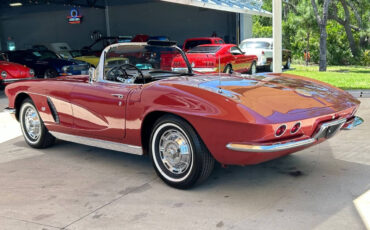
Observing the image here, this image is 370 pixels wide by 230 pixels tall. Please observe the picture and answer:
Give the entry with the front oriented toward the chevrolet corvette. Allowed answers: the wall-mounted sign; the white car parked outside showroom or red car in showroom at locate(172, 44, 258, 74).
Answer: the wall-mounted sign

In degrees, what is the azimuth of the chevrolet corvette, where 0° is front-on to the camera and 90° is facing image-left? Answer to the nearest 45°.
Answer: approximately 135°

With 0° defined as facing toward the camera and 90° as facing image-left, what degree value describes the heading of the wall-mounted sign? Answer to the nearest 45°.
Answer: approximately 0°

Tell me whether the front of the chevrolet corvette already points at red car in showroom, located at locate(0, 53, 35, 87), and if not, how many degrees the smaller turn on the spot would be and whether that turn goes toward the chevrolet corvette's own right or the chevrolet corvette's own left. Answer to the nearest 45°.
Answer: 0° — it already faces it

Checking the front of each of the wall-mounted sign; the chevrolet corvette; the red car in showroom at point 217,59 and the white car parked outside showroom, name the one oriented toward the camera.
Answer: the wall-mounted sign

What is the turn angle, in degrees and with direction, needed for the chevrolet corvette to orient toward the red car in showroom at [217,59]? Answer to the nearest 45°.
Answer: approximately 45° to its right

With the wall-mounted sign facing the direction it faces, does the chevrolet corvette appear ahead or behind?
ahead

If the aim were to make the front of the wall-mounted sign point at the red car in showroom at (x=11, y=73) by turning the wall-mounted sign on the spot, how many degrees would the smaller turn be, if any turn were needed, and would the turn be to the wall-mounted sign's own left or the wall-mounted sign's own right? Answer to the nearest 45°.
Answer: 0° — it already faces it

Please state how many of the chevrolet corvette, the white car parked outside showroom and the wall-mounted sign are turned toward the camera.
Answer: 1
